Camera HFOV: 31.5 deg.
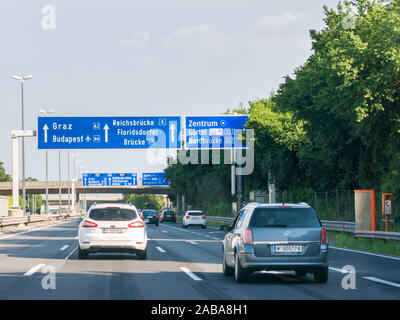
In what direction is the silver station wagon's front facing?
away from the camera

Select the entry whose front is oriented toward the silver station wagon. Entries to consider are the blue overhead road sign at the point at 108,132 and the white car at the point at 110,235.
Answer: the blue overhead road sign

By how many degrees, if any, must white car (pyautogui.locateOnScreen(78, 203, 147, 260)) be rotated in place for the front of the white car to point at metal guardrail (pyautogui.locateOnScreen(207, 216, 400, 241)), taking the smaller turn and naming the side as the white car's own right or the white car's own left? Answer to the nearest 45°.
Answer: approximately 45° to the white car's own right

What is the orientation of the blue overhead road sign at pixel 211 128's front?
toward the camera

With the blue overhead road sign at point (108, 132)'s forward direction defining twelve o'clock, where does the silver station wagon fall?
The silver station wagon is roughly at 12 o'clock from the blue overhead road sign.

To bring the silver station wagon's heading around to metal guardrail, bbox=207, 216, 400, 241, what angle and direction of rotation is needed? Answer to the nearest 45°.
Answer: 0° — it already faces it

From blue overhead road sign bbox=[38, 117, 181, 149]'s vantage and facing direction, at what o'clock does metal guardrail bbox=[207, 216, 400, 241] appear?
The metal guardrail is roughly at 11 o'clock from the blue overhead road sign.

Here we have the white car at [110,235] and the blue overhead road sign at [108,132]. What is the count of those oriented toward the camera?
1

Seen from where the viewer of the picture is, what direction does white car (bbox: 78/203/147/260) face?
facing away from the viewer

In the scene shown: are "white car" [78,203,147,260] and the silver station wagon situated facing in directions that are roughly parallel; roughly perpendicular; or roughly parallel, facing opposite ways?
roughly parallel

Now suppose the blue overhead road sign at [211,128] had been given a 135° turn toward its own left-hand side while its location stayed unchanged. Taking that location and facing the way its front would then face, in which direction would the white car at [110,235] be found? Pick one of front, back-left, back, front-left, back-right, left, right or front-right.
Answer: back-right

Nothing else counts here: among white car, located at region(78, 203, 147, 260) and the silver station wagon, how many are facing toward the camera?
0

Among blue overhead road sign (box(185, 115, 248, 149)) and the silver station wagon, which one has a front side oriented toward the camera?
the blue overhead road sign

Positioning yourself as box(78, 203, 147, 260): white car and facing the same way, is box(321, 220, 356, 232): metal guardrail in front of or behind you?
in front

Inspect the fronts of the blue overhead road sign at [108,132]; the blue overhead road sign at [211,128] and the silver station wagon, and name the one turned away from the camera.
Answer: the silver station wagon

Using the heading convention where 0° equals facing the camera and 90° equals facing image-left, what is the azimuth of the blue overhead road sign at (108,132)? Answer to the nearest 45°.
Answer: approximately 0°

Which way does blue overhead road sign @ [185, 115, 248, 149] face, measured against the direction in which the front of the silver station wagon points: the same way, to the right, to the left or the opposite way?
the opposite way

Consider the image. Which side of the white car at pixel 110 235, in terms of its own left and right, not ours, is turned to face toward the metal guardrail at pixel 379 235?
right

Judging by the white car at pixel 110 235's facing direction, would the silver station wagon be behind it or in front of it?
behind

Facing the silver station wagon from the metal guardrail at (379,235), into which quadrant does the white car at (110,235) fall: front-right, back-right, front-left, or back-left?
front-right

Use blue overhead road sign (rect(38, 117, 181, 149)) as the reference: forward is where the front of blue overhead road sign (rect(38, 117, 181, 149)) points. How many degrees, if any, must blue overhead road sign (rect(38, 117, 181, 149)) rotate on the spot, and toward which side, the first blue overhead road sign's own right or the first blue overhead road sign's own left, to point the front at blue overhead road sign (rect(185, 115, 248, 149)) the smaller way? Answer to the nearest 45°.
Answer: approximately 90° to the first blue overhead road sign's own left
